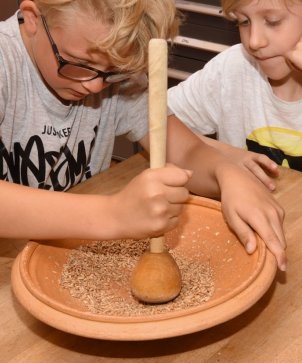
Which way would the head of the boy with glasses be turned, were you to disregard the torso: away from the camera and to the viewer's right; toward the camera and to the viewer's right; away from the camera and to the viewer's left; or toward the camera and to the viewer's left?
toward the camera and to the viewer's right

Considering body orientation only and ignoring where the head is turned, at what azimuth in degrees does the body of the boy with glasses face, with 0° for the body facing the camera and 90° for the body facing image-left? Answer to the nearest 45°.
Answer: approximately 315°
